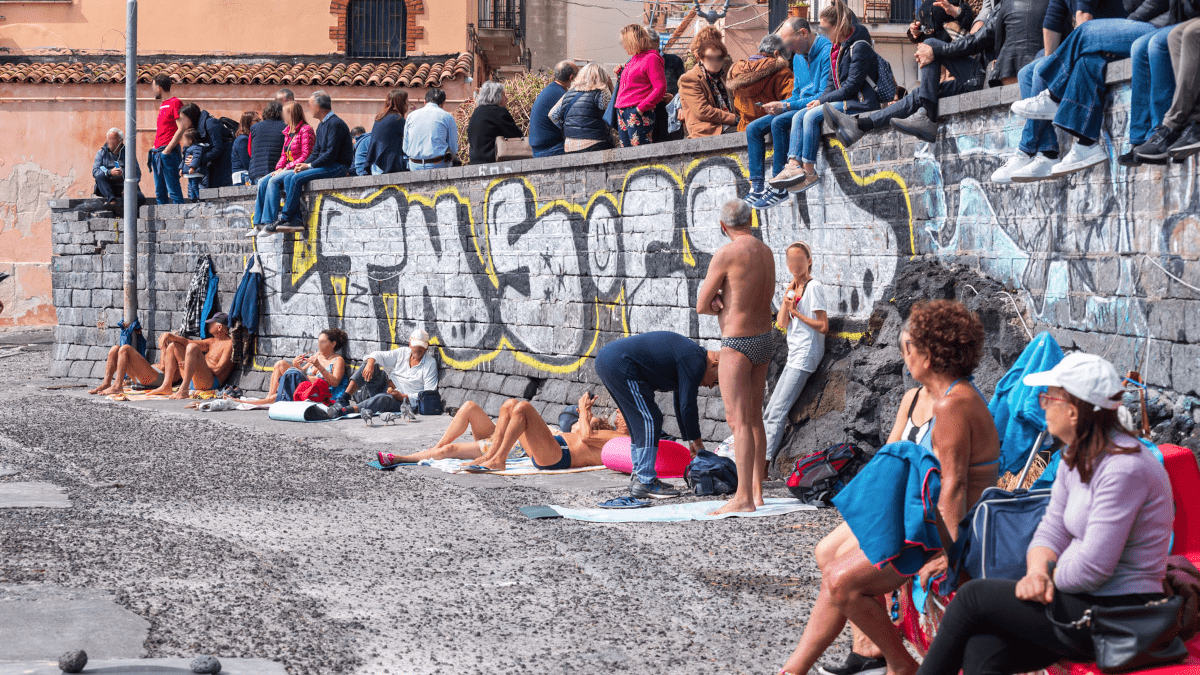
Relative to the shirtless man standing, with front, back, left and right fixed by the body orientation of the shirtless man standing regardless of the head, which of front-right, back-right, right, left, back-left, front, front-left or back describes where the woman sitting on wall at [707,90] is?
front-right

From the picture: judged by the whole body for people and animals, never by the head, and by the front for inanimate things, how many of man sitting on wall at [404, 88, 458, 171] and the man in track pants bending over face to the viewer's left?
0

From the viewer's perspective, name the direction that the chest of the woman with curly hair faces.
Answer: to the viewer's left

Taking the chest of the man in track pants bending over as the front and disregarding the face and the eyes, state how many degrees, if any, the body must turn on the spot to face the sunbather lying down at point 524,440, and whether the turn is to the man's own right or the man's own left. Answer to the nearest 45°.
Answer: approximately 135° to the man's own left

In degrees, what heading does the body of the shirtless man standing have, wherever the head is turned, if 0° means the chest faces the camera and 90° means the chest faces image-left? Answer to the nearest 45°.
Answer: approximately 135°

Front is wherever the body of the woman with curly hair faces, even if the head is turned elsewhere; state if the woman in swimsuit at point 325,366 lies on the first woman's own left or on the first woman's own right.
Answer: on the first woman's own right

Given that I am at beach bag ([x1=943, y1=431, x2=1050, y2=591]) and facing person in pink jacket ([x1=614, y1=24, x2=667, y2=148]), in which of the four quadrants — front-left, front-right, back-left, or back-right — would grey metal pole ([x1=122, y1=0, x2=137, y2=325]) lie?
front-left

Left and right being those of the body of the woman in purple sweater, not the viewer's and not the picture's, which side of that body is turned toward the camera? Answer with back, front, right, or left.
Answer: left
